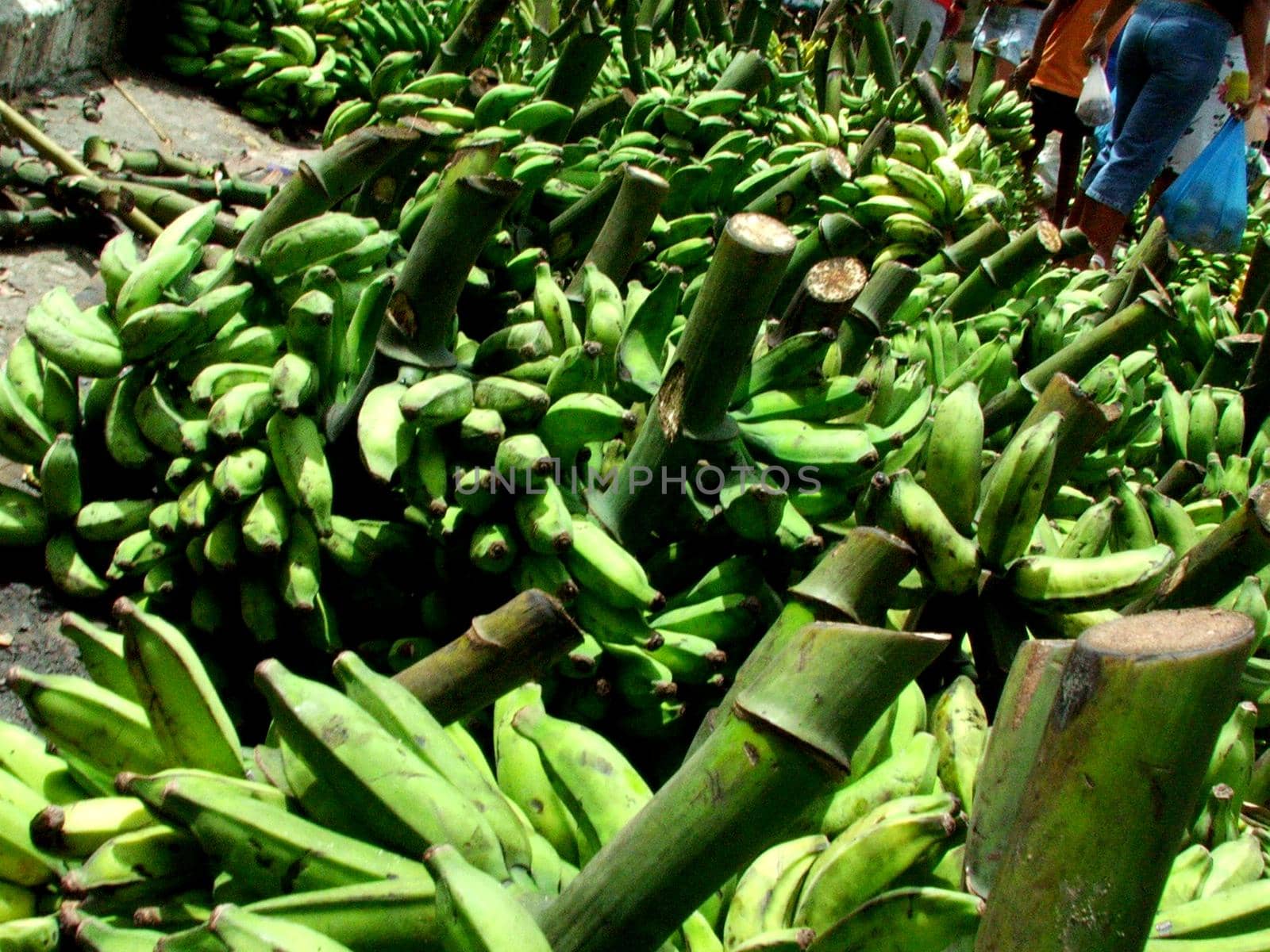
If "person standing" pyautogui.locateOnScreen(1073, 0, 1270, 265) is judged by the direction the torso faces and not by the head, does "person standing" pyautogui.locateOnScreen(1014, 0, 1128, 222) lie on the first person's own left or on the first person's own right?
on the first person's own left
